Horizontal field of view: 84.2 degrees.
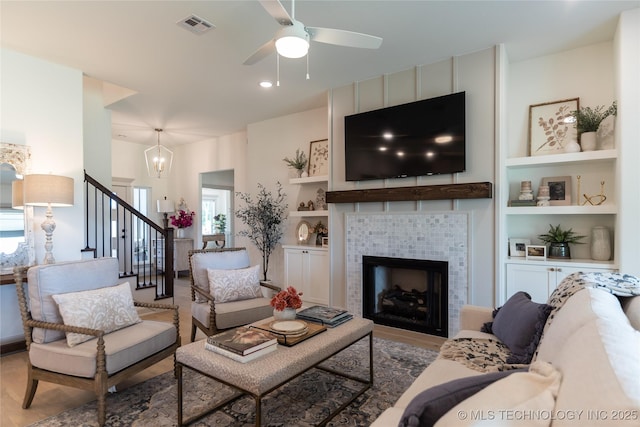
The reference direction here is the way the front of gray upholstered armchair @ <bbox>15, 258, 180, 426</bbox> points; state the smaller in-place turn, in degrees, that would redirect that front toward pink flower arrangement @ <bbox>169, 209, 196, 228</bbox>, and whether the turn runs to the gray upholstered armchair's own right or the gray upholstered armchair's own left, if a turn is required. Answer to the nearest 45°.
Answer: approximately 135° to the gray upholstered armchair's own left

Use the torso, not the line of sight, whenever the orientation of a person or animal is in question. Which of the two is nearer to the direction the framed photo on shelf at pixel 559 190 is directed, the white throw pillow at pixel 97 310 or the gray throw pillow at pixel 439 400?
the gray throw pillow

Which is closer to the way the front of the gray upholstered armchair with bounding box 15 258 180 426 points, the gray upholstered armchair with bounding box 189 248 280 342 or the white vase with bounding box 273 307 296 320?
the white vase

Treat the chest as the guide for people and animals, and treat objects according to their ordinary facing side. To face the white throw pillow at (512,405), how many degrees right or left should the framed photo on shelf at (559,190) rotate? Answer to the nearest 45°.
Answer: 0° — it already faces it

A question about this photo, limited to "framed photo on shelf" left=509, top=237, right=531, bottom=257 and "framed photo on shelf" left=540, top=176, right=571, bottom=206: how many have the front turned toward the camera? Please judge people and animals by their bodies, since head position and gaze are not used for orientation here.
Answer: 2

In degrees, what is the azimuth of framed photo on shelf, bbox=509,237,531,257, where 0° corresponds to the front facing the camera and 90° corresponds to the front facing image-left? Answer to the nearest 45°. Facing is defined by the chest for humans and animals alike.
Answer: approximately 0°

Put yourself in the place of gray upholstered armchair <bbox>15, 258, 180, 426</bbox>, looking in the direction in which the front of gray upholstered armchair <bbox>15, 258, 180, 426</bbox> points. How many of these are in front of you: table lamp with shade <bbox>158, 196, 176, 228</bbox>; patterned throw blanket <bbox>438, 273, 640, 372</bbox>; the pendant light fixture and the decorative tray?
2

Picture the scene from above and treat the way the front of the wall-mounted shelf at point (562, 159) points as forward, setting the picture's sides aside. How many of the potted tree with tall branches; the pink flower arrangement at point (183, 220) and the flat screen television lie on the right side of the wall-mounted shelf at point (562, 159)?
3

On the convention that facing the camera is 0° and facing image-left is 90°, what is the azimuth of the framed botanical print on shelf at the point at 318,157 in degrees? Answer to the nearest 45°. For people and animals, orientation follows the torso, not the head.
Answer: approximately 45°

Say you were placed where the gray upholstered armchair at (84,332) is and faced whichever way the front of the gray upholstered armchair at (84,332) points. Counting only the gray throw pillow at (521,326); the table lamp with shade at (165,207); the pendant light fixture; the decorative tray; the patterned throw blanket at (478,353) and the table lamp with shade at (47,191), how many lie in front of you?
3

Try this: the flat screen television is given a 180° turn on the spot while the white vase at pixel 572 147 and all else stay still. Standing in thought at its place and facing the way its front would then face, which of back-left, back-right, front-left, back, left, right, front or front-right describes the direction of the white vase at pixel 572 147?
front-right

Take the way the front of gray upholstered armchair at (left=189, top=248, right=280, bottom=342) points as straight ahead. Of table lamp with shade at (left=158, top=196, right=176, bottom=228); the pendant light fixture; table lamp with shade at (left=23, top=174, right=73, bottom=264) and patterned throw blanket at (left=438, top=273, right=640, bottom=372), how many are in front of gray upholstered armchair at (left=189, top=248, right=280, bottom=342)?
1

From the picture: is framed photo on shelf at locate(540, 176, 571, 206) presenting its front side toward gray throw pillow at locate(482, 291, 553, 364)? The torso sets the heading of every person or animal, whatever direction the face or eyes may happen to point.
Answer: yes

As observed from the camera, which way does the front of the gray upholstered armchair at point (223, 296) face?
facing the viewer and to the right of the viewer
